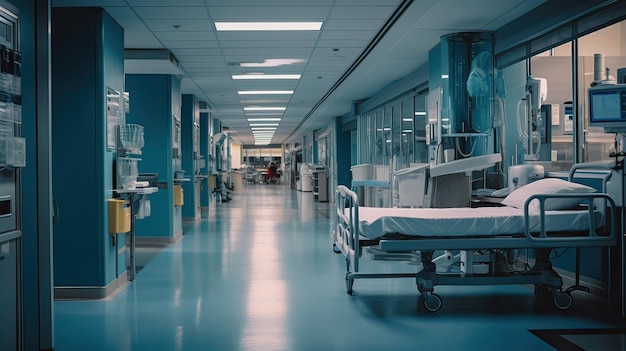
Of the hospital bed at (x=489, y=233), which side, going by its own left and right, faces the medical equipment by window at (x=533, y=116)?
right

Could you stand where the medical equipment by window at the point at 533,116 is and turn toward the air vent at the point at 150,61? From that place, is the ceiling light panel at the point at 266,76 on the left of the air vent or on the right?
right

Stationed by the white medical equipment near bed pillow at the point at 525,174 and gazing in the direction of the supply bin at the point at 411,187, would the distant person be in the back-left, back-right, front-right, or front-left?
front-right

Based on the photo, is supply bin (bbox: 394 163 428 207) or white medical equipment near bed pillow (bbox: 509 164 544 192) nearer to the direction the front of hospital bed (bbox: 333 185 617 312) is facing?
the supply bin

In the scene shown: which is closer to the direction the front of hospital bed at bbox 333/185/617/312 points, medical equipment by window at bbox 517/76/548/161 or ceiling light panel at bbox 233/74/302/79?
the ceiling light panel

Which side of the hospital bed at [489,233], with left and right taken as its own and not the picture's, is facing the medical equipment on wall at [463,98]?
right

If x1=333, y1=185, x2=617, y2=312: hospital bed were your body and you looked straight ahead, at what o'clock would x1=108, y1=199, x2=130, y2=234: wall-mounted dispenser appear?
The wall-mounted dispenser is roughly at 12 o'clock from the hospital bed.

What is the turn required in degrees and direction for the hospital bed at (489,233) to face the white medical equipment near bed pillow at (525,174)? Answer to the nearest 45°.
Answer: approximately 90° to its right

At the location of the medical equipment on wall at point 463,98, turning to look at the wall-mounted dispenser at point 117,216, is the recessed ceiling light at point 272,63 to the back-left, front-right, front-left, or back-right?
front-right

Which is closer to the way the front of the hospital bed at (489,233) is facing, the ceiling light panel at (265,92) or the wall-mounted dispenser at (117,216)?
the wall-mounted dispenser

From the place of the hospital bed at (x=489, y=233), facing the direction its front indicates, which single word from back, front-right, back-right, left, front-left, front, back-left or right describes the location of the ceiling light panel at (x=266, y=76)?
front-right

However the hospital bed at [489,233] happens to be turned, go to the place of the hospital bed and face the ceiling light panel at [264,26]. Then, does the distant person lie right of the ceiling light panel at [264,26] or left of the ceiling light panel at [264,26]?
right

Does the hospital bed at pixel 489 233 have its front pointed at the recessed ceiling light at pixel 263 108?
no

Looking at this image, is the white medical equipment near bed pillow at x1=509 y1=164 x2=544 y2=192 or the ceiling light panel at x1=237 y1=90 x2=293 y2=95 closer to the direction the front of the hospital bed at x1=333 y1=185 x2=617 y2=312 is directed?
the ceiling light panel

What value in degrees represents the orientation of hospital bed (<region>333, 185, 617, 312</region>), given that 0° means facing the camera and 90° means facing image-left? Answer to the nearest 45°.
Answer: approximately 90°

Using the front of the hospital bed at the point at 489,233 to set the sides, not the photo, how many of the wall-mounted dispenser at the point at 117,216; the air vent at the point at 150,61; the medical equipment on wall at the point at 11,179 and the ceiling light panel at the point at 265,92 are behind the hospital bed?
0

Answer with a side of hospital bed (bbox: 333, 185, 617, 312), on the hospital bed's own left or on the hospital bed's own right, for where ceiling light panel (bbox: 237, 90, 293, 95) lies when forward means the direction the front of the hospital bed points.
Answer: on the hospital bed's own right
